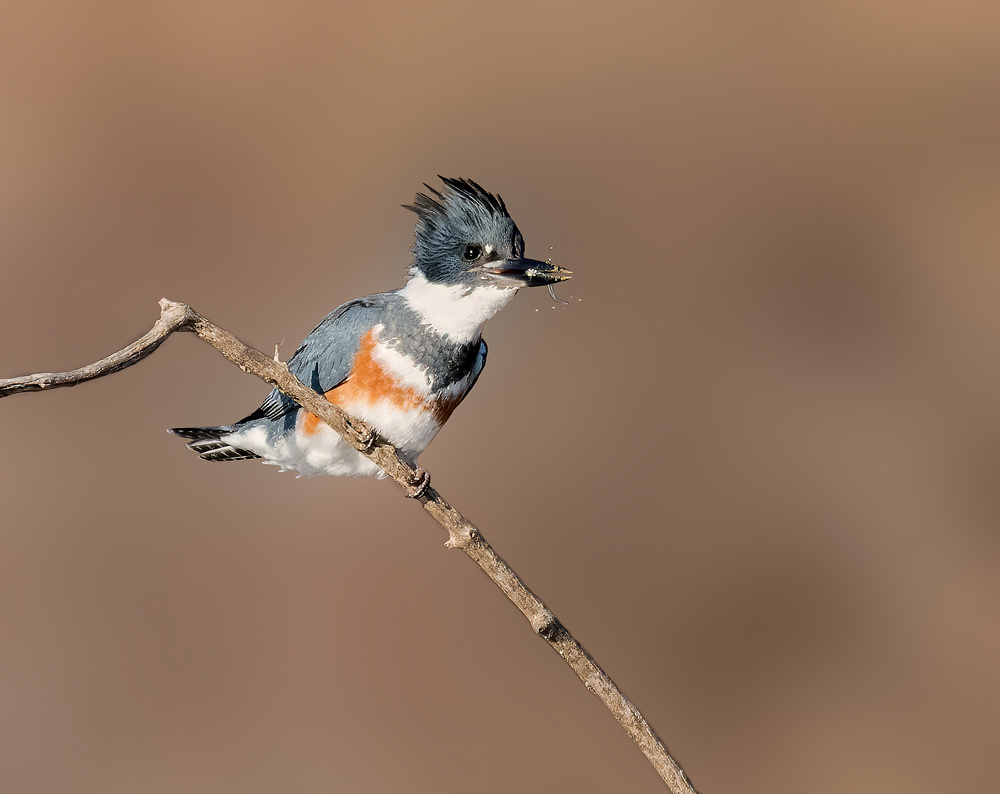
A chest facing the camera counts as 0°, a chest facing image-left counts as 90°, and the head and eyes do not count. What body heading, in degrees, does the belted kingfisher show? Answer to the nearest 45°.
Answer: approximately 315°
